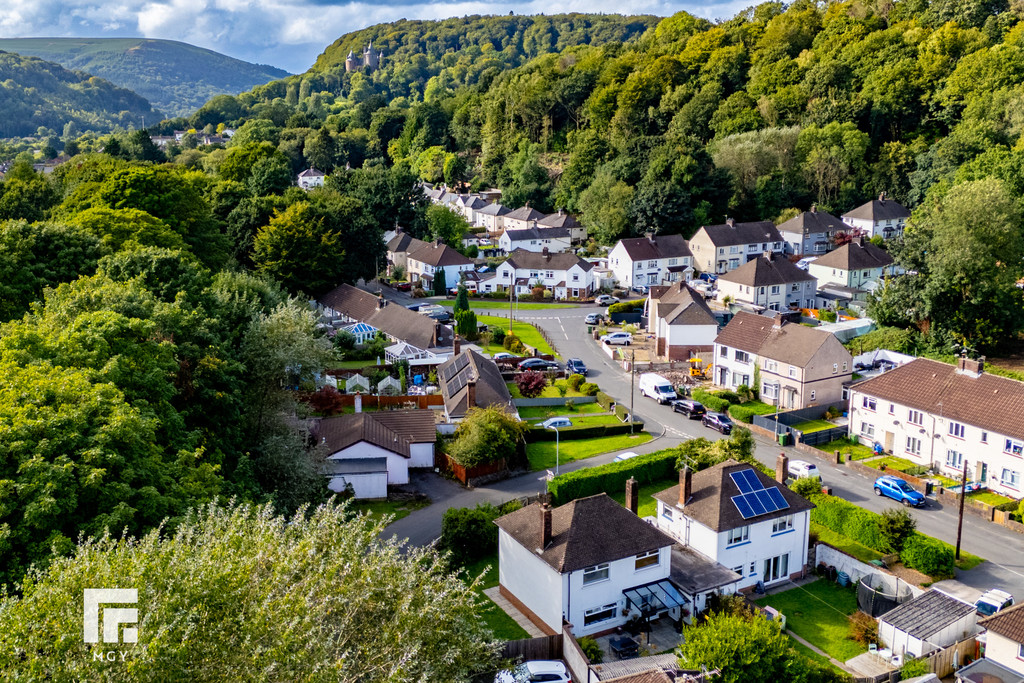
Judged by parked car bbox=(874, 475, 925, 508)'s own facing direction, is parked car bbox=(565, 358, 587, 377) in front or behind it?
behind

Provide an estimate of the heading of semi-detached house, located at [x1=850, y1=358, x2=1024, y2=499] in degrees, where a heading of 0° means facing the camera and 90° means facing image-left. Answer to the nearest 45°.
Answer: approximately 45°

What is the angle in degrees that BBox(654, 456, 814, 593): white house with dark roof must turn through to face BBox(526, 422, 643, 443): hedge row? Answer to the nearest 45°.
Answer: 0° — it already faces it

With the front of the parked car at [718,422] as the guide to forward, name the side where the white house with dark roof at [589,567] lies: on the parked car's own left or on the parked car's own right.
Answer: on the parked car's own right

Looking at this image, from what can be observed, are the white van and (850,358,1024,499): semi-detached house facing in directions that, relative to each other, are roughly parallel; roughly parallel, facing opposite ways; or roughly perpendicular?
roughly perpendicular

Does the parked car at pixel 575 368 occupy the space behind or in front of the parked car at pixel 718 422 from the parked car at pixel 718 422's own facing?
behind

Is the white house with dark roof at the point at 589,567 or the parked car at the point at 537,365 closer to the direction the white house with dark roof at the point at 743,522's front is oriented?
the parked car

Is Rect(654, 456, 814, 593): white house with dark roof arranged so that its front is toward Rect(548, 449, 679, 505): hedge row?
yes

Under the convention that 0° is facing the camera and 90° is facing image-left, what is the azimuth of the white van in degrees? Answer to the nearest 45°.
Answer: approximately 315°

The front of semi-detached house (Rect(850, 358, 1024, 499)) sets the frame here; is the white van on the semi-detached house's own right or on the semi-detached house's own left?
on the semi-detached house's own right

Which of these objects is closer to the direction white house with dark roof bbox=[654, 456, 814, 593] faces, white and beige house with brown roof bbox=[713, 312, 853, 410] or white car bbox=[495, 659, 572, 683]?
the white and beige house with brown roof

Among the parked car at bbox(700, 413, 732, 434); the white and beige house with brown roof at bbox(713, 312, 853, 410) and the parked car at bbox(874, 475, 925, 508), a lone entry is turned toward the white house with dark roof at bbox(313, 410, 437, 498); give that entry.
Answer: the white and beige house with brown roof at bbox(713, 312, 853, 410)

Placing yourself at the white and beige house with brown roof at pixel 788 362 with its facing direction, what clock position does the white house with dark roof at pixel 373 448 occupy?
the white house with dark roof at pixel 373 448 is roughly at 12 o'clock from the white and beige house with brown roof at pixel 788 362.
